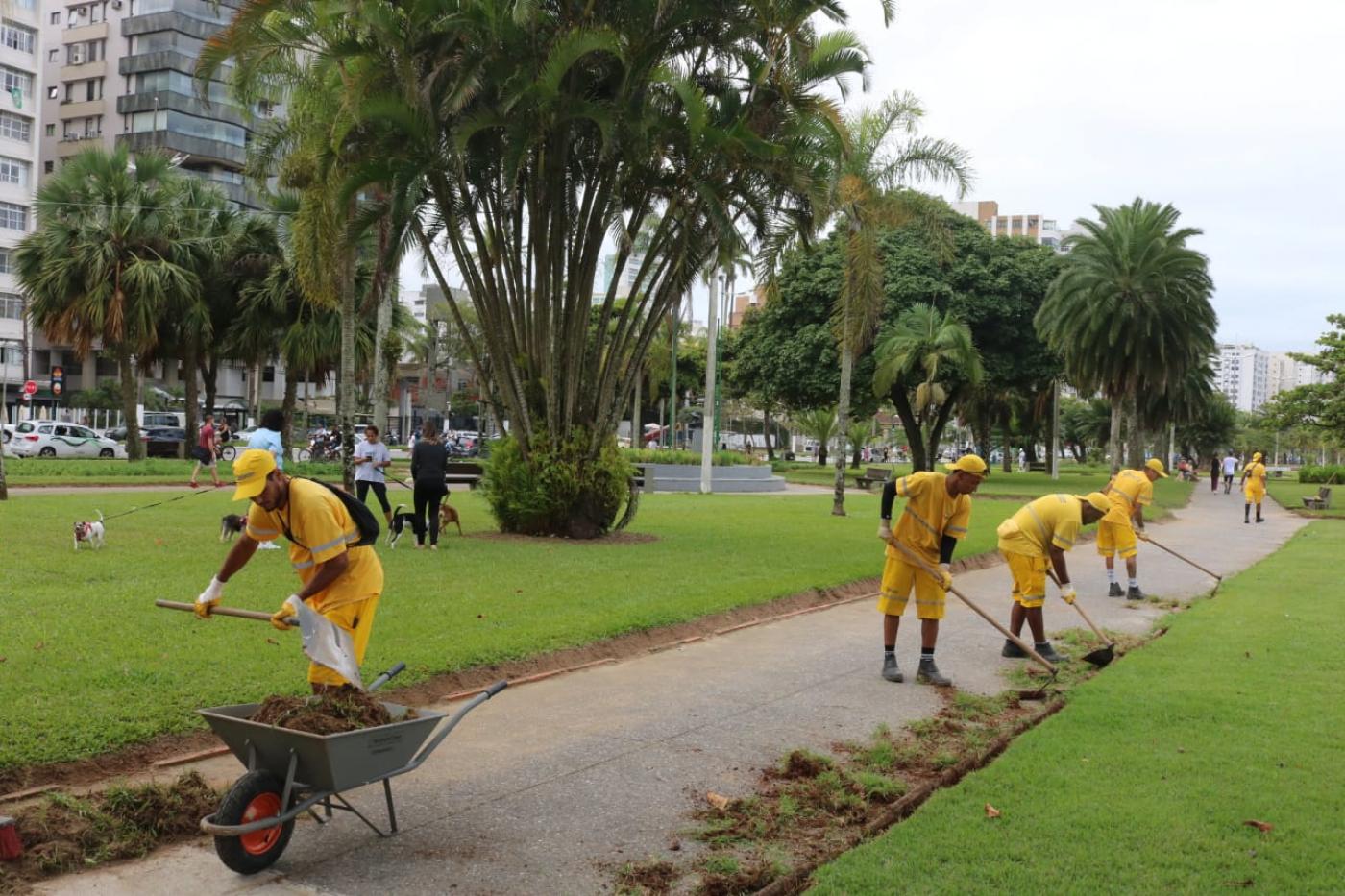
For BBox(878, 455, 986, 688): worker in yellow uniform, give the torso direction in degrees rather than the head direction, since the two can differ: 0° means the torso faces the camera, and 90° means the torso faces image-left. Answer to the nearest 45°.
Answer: approximately 315°

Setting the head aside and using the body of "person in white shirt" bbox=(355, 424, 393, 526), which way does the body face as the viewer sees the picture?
toward the camera

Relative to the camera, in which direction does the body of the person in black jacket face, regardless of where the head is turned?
away from the camera

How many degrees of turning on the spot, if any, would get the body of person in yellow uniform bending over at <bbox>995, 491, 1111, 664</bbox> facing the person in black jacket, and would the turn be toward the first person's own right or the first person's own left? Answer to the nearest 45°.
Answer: approximately 180°

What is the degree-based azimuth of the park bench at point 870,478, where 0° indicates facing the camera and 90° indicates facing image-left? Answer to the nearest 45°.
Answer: approximately 45°

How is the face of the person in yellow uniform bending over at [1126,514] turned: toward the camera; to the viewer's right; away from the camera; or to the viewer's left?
to the viewer's right

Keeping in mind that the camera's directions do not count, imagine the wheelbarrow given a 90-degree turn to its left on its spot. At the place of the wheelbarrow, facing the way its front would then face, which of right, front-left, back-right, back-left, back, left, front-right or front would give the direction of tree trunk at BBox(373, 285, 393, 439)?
back-left

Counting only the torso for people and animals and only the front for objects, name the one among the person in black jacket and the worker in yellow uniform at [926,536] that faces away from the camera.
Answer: the person in black jacket

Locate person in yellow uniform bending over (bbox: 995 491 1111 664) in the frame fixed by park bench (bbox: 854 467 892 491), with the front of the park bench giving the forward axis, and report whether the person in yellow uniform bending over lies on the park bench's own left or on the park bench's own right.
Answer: on the park bench's own left

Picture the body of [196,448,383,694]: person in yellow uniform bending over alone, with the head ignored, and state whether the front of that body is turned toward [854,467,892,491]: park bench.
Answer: no

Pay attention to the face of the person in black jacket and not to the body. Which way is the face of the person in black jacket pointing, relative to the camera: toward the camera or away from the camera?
away from the camera

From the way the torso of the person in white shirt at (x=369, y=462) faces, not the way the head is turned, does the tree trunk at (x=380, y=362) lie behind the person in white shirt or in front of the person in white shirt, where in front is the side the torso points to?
behind

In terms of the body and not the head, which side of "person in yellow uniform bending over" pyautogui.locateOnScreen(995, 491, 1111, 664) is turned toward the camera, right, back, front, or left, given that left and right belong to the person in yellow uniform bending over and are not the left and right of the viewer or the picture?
right

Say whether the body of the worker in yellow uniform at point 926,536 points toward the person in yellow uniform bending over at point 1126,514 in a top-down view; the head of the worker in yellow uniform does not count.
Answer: no

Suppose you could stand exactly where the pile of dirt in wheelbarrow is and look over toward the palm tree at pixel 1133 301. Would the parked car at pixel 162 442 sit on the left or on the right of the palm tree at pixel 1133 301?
left

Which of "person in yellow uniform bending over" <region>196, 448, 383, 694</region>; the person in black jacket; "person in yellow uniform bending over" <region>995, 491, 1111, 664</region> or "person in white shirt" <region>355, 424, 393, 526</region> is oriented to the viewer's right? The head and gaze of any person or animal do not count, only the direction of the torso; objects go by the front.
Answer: "person in yellow uniform bending over" <region>995, 491, 1111, 664</region>

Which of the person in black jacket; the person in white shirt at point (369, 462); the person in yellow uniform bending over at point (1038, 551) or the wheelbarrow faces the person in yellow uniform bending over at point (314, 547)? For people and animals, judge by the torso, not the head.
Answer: the person in white shirt

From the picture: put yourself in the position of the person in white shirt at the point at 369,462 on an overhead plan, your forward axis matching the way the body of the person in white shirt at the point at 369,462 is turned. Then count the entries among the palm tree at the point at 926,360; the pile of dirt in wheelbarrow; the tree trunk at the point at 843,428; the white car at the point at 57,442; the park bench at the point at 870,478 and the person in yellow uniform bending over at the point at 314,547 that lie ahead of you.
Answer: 2
